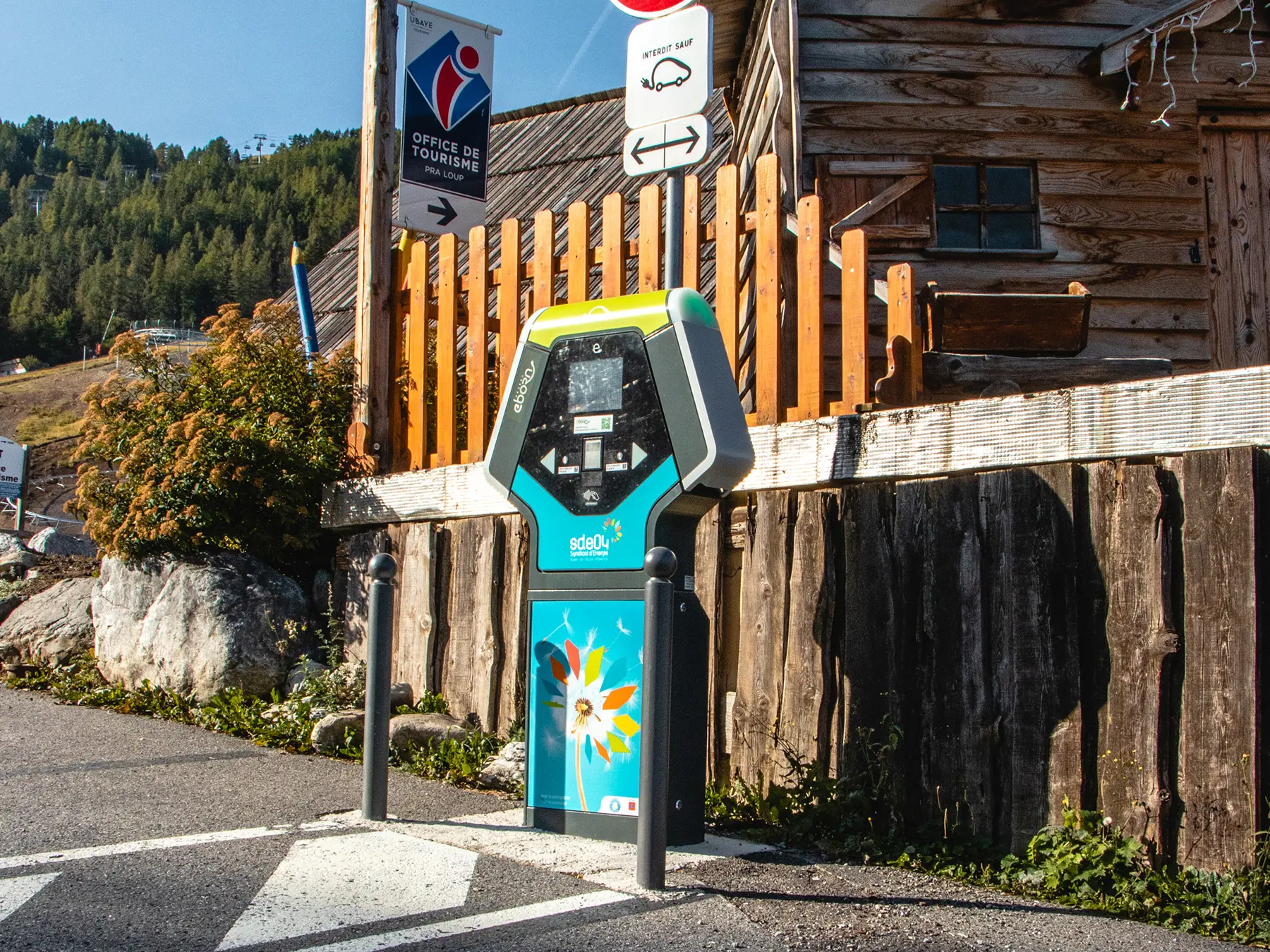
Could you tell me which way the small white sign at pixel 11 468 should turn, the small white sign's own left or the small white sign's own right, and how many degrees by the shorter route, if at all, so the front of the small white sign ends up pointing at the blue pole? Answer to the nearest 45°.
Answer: approximately 90° to the small white sign's own left

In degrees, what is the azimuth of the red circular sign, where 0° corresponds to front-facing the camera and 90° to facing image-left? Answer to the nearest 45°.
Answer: approximately 0°

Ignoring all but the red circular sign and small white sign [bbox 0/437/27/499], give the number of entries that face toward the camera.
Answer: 2

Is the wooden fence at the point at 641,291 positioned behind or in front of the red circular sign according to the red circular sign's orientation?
behind

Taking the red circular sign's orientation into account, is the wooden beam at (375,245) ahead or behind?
behind
